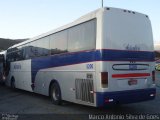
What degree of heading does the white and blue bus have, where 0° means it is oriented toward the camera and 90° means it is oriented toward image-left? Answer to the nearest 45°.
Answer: approximately 135°
